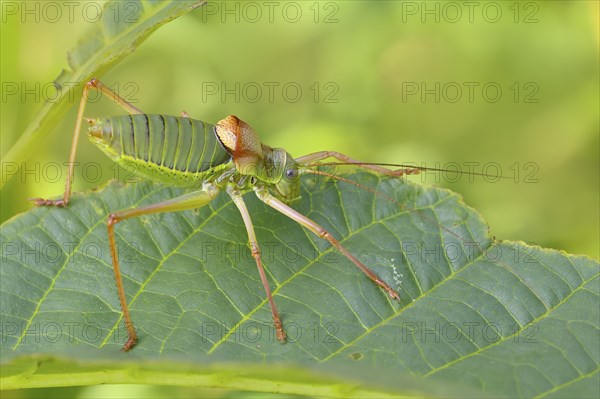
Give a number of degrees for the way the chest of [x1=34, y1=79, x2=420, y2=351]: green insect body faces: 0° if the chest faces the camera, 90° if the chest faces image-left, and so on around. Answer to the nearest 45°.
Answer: approximately 270°
